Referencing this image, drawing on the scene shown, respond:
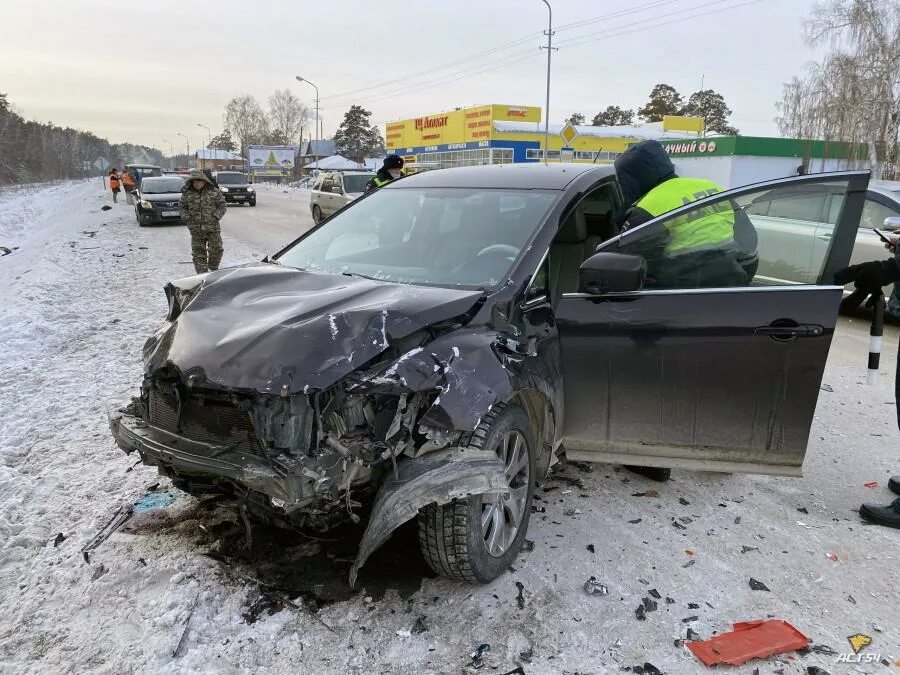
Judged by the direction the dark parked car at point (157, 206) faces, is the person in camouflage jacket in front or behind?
in front

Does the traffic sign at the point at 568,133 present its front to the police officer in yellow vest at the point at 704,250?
yes

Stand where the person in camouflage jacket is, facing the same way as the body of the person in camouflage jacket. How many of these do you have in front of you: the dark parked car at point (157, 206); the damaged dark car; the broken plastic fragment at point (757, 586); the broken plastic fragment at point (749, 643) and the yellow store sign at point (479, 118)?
3

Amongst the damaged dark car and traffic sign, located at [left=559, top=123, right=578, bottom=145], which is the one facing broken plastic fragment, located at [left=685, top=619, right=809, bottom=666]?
the traffic sign

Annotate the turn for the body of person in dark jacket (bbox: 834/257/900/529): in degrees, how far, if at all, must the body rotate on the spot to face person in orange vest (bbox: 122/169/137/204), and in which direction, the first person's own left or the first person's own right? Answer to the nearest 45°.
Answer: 0° — they already face them

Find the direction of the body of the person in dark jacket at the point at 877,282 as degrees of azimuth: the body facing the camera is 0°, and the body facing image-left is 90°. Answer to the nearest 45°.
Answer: approximately 90°

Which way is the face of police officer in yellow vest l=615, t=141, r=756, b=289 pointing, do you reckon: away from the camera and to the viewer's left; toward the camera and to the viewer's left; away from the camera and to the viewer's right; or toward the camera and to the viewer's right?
away from the camera and to the viewer's left

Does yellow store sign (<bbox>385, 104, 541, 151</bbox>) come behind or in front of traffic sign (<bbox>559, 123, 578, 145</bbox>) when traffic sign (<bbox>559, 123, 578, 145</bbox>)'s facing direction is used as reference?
behind

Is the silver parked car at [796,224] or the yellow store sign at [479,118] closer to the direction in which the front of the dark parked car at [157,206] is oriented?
the silver parked car
